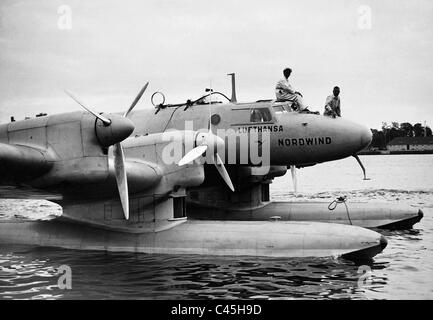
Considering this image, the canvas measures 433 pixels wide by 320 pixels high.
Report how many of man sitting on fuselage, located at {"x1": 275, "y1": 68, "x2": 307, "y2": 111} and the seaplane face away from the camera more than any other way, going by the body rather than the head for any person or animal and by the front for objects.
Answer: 0

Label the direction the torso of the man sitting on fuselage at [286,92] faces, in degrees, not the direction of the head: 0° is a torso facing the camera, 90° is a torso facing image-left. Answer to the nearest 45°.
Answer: approximately 270°

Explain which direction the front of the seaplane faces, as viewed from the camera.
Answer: facing the viewer and to the right of the viewer
